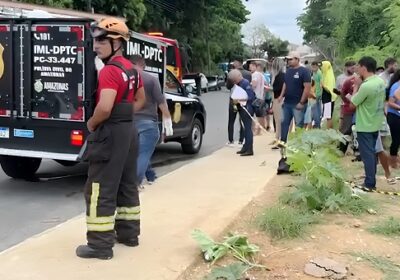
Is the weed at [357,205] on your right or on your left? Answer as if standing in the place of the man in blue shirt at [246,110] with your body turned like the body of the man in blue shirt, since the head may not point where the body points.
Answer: on your left

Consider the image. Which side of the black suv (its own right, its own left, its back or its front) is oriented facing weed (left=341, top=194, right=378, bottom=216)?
right

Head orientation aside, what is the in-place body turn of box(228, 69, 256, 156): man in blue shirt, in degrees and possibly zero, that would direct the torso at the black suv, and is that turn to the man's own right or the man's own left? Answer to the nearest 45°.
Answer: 0° — they already face it

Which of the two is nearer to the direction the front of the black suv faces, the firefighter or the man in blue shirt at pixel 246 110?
the man in blue shirt

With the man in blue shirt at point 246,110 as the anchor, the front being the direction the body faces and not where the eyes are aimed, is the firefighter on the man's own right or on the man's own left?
on the man's own left

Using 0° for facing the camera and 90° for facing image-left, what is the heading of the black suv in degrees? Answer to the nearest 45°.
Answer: approximately 225°

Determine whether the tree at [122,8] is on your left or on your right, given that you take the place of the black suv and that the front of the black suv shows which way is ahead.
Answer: on your left

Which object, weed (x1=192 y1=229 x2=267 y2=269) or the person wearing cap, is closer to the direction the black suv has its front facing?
the person wearing cap

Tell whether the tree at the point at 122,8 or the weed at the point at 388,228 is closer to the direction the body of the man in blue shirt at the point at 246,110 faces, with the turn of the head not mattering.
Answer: the tree
